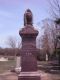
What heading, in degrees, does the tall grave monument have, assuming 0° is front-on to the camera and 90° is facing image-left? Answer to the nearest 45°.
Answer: approximately 0°
